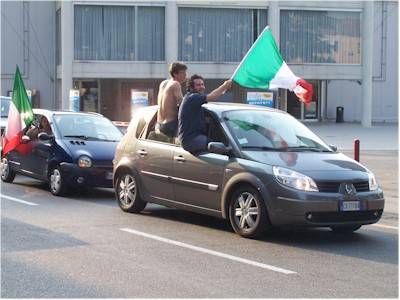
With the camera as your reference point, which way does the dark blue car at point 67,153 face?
facing the viewer and to the right of the viewer

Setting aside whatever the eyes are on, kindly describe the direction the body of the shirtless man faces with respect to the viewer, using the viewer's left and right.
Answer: facing away from the viewer and to the right of the viewer

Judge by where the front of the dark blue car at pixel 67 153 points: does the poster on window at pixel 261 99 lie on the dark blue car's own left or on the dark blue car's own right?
on the dark blue car's own left

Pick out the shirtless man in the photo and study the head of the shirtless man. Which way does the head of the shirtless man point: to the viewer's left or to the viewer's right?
to the viewer's right

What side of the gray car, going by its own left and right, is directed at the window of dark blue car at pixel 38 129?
back

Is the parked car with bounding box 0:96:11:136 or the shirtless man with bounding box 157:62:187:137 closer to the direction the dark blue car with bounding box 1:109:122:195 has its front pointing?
the shirtless man

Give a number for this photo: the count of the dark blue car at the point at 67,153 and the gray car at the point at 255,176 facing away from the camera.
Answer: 0

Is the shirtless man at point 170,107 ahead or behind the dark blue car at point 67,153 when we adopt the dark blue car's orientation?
ahead

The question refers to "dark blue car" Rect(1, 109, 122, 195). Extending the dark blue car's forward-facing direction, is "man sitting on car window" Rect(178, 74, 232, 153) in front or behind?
in front

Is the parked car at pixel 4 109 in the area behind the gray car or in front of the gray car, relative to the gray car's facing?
behind
